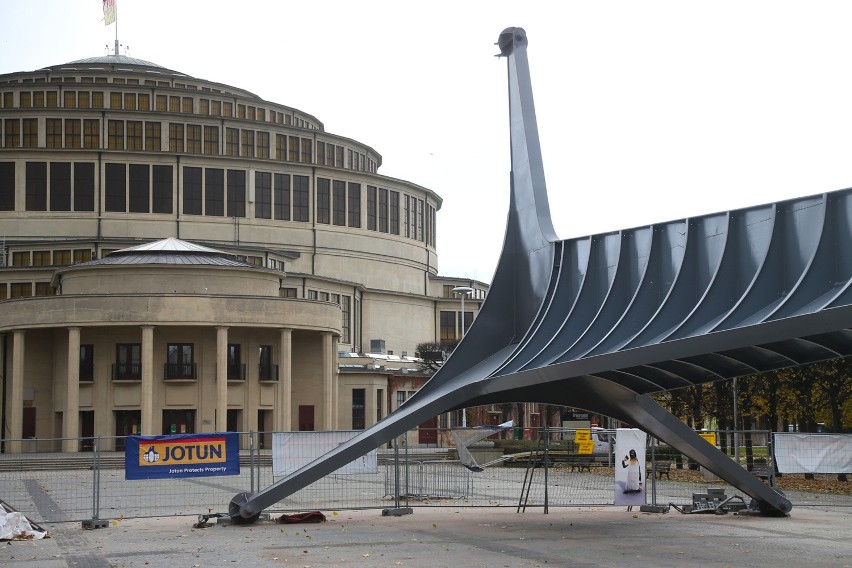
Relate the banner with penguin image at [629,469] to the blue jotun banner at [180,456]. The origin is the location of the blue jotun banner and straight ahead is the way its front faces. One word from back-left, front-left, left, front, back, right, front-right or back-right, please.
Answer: left

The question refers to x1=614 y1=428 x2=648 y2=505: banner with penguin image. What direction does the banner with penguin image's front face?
toward the camera

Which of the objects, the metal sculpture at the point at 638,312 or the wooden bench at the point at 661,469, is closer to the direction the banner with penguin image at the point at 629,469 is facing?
the metal sculpture

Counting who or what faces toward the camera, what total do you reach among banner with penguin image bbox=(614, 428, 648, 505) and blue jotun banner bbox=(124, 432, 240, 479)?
2

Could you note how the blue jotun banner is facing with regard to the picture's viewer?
facing the viewer

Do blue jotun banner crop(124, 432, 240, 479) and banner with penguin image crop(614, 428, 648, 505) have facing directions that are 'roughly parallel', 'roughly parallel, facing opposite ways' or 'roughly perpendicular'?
roughly parallel

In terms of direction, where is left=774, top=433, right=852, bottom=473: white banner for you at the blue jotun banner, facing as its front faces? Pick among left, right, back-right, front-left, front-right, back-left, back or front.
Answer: left

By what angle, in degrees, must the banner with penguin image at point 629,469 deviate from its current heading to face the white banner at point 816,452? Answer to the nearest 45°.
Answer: approximately 135° to its left
